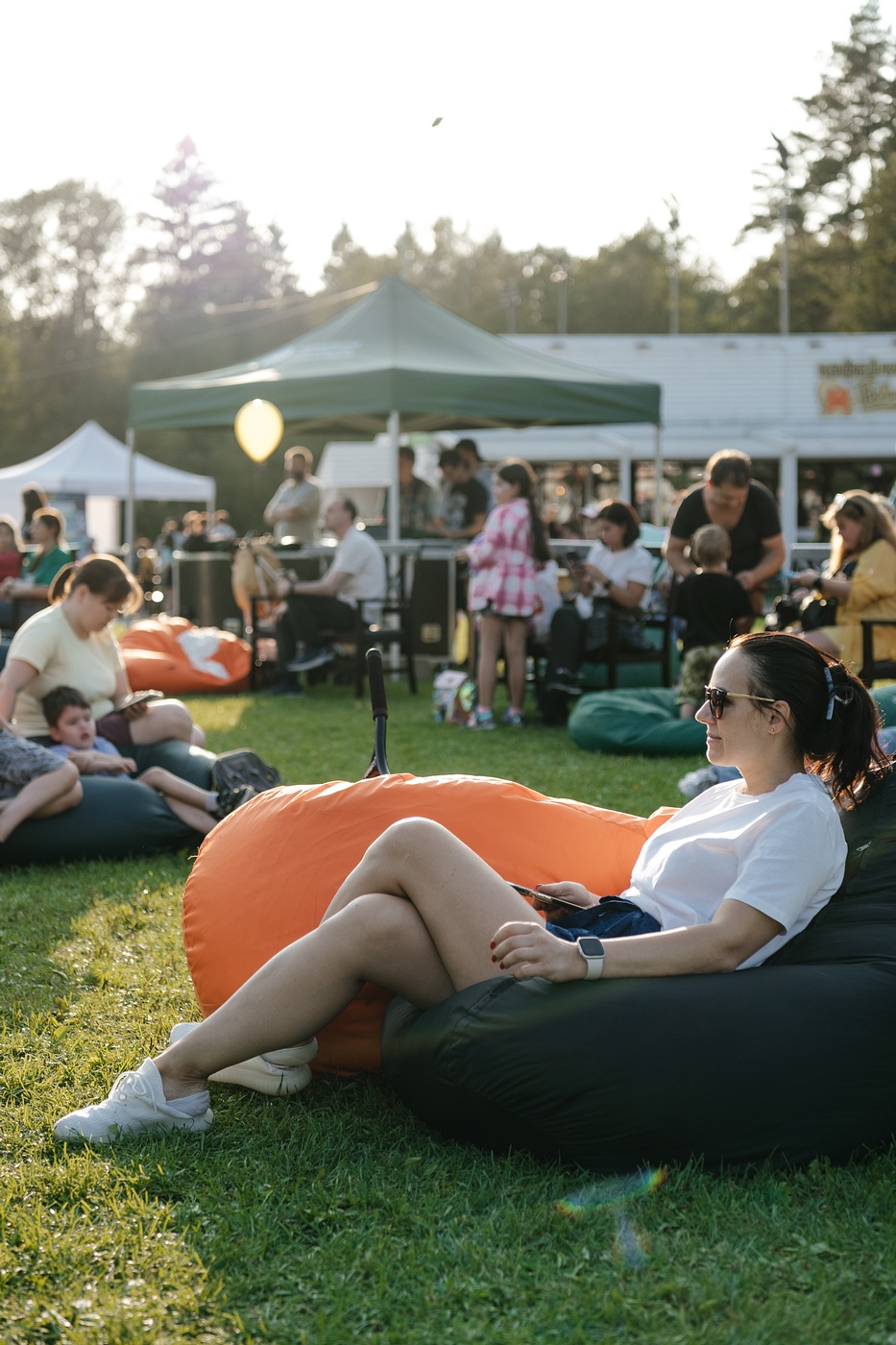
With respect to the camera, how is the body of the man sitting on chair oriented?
to the viewer's left

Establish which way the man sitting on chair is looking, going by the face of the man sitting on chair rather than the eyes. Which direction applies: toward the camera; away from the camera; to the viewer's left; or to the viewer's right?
to the viewer's left

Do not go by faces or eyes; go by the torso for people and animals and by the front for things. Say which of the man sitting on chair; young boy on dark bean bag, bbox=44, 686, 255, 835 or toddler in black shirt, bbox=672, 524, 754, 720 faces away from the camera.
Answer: toddler in black shirt, bbox=672, 524, 754, 720

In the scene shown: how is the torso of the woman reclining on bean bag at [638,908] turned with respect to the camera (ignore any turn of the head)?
to the viewer's left

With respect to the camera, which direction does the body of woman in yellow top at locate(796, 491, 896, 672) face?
to the viewer's left

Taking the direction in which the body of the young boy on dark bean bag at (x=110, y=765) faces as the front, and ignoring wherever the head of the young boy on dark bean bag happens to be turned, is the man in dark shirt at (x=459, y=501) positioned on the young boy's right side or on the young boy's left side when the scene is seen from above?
on the young boy's left side

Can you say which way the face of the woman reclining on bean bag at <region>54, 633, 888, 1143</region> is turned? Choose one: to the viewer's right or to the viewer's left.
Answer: to the viewer's left

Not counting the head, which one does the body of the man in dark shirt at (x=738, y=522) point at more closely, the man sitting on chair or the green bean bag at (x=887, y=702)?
the green bean bag

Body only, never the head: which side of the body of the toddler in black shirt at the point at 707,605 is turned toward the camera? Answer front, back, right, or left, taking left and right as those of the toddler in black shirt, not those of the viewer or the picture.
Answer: back

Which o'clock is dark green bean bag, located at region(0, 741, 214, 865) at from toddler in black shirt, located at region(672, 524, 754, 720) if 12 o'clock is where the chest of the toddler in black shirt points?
The dark green bean bag is roughly at 7 o'clock from the toddler in black shirt.

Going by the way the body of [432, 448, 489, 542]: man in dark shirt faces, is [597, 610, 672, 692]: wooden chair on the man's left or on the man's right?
on the man's left

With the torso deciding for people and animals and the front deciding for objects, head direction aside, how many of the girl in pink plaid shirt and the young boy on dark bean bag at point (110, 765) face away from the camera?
0

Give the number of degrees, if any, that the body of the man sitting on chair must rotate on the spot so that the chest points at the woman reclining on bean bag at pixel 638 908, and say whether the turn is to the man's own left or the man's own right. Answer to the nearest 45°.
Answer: approximately 90° to the man's own left

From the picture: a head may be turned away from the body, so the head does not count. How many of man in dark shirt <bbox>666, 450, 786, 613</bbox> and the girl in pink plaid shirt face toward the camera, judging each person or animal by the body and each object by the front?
1
